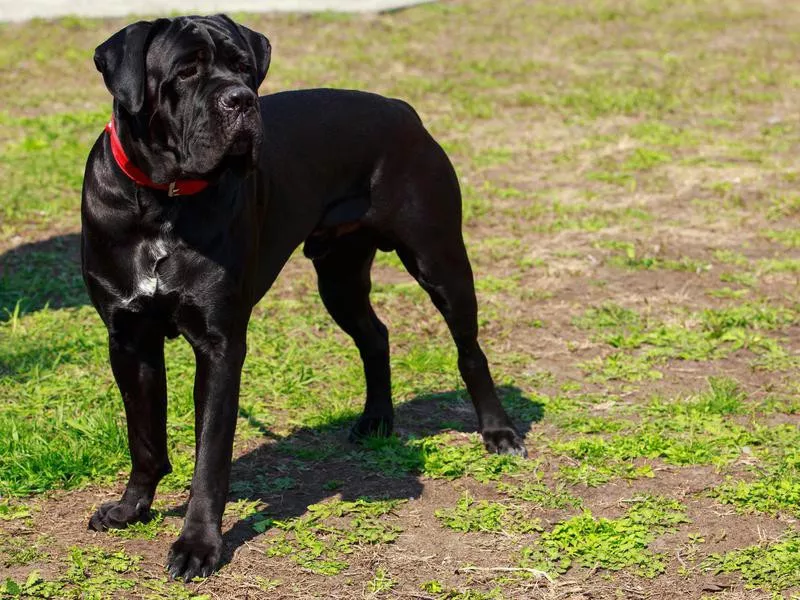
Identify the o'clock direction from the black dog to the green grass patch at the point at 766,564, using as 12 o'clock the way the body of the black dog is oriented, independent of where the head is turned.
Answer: The green grass patch is roughly at 8 o'clock from the black dog.

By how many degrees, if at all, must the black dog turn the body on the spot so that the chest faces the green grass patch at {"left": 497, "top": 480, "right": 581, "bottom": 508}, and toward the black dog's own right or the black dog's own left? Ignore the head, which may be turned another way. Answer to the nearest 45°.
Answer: approximately 135° to the black dog's own left

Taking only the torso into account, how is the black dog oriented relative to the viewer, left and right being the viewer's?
facing the viewer and to the left of the viewer

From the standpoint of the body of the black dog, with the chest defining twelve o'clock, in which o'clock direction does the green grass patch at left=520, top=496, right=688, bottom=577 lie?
The green grass patch is roughly at 8 o'clock from the black dog.
